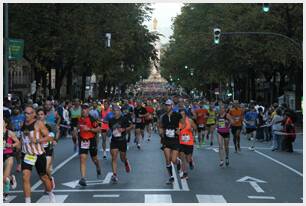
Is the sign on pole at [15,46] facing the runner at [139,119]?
no

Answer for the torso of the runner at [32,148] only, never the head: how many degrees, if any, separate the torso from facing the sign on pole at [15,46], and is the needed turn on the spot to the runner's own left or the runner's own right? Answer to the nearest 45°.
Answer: approximately 135° to the runner's own right

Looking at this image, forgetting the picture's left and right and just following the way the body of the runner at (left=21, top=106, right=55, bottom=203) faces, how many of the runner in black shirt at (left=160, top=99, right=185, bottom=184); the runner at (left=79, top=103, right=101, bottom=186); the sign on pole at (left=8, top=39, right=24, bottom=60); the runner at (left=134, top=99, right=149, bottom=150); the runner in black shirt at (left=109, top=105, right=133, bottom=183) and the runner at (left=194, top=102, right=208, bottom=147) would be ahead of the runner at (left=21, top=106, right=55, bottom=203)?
0

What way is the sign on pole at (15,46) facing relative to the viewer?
toward the camera

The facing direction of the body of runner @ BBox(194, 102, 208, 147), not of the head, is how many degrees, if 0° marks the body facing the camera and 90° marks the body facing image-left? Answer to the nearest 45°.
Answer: approximately 0°

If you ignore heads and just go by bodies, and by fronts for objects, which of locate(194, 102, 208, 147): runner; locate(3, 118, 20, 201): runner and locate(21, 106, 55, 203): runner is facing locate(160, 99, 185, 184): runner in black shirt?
locate(194, 102, 208, 147): runner

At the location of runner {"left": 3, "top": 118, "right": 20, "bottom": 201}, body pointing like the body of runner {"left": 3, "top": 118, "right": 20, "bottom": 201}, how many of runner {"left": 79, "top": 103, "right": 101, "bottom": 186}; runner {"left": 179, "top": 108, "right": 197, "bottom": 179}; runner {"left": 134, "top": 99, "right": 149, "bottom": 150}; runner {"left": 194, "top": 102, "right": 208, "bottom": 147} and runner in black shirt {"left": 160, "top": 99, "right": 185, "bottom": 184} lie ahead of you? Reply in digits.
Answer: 0

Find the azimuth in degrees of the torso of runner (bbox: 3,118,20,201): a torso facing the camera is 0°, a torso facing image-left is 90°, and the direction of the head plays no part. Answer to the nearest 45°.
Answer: approximately 45°

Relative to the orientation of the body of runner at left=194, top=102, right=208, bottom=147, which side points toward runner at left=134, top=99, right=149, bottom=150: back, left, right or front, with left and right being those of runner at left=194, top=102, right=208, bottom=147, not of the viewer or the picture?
right

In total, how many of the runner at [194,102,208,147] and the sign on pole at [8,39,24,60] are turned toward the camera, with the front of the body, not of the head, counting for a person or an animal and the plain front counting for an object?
2

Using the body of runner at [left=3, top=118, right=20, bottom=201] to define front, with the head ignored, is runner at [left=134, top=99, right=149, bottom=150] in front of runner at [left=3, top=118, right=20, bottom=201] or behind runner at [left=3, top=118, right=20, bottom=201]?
behind

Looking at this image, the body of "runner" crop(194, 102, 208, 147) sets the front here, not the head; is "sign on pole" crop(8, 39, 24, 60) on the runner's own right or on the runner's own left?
on the runner's own right

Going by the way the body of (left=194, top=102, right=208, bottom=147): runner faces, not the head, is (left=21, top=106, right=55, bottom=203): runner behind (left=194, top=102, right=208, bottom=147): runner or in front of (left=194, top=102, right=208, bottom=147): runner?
in front

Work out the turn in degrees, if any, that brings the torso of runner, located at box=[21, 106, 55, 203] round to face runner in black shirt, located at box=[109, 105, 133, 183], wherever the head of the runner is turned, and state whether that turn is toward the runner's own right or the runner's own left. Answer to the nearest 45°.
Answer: approximately 180°

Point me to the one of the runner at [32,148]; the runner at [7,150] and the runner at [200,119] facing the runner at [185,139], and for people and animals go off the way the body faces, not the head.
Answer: the runner at [200,119]

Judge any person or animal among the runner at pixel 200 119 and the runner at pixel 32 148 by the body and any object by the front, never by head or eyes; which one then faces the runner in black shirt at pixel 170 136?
the runner at pixel 200 119

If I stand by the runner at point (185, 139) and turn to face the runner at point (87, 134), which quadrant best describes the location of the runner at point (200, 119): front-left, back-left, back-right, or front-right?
back-right

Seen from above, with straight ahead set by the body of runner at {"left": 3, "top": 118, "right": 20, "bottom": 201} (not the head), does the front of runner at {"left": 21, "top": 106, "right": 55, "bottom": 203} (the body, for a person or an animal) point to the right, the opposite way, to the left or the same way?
the same way
